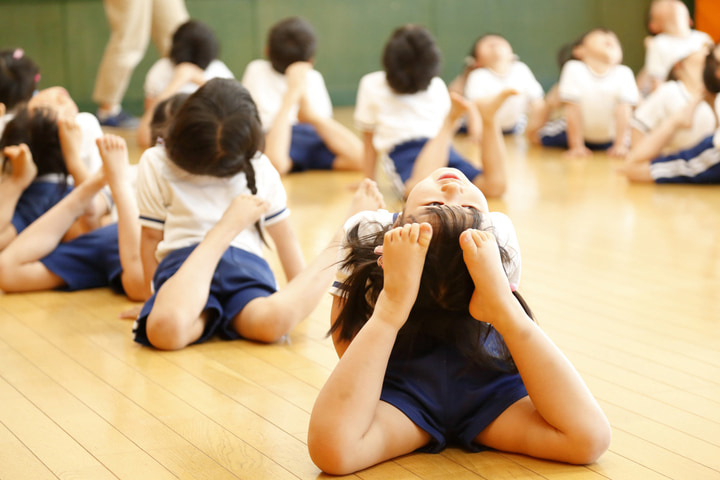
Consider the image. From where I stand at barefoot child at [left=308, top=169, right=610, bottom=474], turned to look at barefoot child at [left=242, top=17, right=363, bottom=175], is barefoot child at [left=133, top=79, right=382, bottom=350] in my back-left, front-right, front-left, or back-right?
front-left

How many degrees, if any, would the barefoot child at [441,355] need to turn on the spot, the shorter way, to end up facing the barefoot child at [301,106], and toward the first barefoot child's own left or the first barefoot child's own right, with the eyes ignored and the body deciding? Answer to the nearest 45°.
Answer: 0° — they already face them

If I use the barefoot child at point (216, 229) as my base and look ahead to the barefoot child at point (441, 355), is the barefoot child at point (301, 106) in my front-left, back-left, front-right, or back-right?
back-left

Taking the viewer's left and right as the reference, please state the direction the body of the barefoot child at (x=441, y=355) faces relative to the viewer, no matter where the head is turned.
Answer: facing away from the viewer

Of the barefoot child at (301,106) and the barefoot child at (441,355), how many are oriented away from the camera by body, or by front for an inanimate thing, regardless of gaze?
2

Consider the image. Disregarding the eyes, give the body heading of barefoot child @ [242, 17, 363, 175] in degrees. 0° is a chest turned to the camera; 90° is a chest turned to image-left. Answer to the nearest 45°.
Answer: approximately 180°

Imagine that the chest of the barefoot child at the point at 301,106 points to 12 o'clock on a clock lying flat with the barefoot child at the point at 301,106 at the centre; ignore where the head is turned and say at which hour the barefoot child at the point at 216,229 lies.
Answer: the barefoot child at the point at 216,229 is roughly at 6 o'clock from the barefoot child at the point at 301,106.

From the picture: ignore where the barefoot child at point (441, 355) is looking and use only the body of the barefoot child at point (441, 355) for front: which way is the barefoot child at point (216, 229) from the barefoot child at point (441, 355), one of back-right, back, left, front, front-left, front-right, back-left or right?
front-left

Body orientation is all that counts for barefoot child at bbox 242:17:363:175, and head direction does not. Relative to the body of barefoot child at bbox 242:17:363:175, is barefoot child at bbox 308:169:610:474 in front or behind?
behind

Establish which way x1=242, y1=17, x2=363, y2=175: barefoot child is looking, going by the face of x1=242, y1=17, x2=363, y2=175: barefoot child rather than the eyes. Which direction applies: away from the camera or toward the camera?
away from the camera
